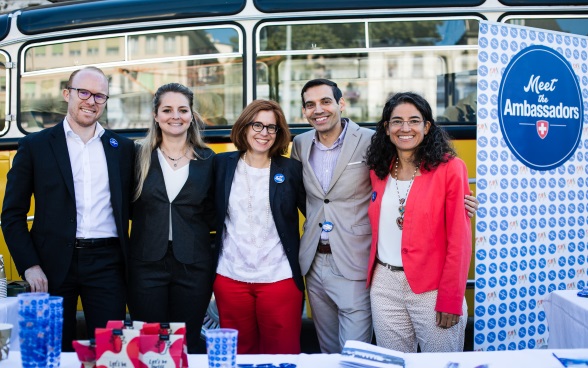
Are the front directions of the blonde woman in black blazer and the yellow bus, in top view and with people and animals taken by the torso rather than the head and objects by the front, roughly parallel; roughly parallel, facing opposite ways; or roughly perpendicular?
roughly perpendicular

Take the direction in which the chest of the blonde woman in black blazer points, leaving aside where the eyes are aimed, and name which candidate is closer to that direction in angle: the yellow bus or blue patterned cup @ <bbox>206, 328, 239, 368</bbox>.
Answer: the blue patterned cup

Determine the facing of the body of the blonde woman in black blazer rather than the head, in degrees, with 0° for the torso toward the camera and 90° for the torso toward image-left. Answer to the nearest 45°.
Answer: approximately 0°

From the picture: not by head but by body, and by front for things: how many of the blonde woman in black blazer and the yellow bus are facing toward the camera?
1
